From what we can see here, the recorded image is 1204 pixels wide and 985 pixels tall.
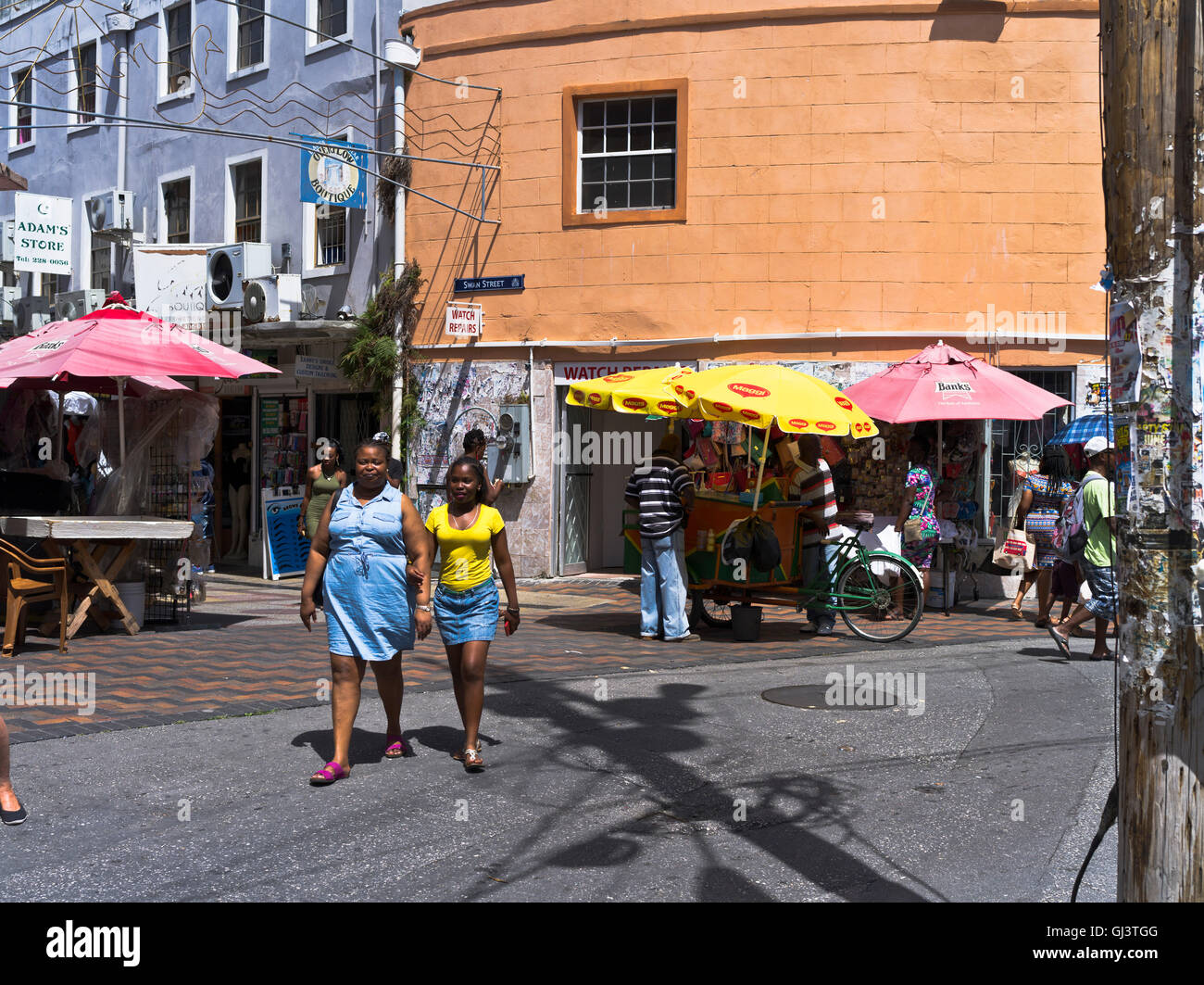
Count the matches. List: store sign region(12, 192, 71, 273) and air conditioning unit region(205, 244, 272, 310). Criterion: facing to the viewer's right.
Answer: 0

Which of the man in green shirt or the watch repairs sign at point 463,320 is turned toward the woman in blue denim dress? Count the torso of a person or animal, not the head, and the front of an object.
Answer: the watch repairs sign

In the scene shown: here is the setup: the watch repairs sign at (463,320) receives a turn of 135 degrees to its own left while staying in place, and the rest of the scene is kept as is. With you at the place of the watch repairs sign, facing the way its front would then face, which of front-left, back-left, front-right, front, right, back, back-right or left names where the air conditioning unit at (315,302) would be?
left

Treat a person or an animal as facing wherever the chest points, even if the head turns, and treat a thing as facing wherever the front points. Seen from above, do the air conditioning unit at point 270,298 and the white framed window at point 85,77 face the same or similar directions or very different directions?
same or similar directions

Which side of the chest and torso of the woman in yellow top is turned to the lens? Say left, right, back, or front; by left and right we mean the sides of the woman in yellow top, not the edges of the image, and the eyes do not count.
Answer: front

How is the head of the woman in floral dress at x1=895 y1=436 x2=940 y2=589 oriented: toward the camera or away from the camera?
away from the camera

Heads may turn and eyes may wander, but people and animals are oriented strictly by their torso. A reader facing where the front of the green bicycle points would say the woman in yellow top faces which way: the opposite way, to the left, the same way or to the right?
to the left

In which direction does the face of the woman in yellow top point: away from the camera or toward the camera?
toward the camera

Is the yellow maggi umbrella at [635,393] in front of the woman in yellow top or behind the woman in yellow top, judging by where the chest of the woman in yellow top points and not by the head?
behind

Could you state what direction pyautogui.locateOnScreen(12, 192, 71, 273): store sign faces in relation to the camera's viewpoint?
facing the viewer

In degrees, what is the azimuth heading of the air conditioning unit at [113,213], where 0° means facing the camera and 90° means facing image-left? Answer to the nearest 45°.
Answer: approximately 45°

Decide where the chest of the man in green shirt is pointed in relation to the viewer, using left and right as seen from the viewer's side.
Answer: facing to the right of the viewer

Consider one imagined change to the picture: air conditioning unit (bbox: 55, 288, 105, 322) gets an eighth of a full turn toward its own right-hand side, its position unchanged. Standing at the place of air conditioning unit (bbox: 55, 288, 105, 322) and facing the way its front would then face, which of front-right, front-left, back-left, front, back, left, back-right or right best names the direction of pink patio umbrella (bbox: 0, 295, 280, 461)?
left

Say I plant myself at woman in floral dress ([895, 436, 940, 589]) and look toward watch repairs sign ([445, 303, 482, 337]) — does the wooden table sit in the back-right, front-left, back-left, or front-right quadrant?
front-left
